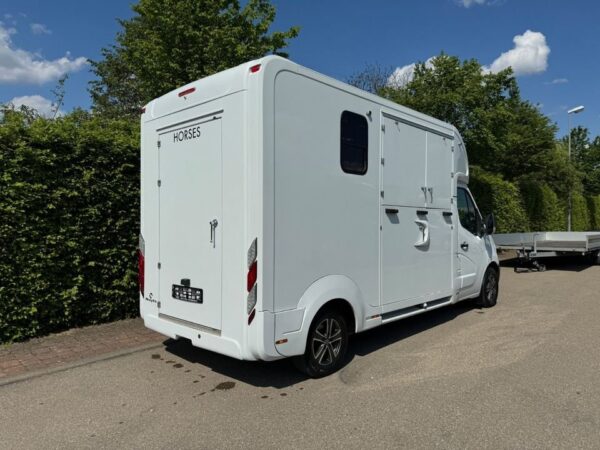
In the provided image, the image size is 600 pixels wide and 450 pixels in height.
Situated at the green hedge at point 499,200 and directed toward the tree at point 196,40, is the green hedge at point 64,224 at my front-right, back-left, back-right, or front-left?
front-left

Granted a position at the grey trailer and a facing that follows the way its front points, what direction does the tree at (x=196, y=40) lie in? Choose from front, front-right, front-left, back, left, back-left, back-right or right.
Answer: front

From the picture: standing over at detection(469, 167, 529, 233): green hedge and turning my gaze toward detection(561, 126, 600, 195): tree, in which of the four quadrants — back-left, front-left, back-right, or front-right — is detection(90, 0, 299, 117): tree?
back-left
